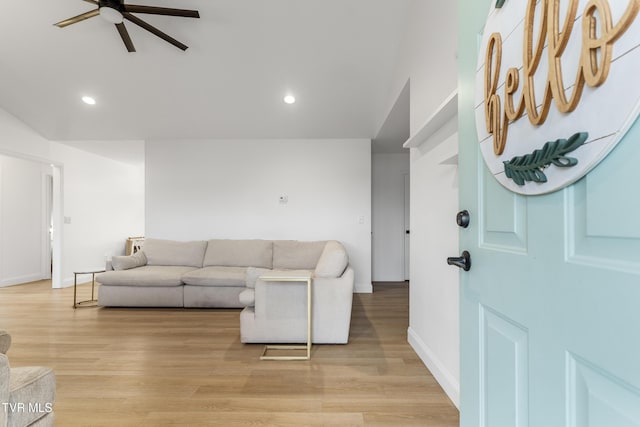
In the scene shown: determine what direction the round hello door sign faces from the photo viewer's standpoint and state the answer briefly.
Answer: facing the viewer and to the left of the viewer

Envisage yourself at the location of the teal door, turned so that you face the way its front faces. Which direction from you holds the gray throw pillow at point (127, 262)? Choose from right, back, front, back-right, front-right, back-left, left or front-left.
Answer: front-right

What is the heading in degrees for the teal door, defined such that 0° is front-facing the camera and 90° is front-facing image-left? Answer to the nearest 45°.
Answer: approximately 45°

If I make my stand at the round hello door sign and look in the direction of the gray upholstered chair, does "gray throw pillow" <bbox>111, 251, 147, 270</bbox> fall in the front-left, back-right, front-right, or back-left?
front-right

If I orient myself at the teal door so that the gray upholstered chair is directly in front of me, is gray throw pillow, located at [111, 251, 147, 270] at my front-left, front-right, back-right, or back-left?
front-right

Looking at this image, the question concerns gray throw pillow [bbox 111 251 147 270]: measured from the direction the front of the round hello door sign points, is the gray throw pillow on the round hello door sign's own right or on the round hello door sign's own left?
on the round hello door sign's own right

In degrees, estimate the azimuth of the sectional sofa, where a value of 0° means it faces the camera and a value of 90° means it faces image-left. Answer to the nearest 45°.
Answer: approximately 0°

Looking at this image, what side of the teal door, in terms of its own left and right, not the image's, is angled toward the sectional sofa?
right

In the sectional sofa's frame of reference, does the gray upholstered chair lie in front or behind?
in front

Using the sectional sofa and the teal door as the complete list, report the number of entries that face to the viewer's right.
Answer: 0

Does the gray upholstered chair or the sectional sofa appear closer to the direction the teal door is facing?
the gray upholstered chair

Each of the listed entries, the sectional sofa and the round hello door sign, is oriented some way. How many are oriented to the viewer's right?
0

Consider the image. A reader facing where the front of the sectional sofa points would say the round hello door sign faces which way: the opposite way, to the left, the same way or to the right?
to the right
